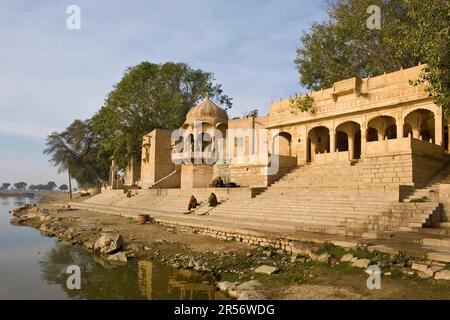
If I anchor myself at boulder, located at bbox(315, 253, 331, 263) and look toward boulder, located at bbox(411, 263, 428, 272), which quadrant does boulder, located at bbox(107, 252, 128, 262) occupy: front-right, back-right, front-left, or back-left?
back-right

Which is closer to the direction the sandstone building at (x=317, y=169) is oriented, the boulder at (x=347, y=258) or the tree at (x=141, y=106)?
the boulder

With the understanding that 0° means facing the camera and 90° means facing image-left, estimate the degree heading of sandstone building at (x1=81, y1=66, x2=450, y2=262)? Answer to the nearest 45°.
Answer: approximately 45°

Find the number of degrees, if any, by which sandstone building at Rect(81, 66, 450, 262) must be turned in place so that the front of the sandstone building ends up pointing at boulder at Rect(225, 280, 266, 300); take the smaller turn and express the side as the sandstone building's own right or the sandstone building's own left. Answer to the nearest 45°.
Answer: approximately 45° to the sandstone building's own left

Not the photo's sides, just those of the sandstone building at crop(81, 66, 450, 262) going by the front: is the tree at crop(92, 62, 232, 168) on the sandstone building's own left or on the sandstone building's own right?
on the sandstone building's own right

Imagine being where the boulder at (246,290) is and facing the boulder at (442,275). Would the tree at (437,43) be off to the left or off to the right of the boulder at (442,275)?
left
